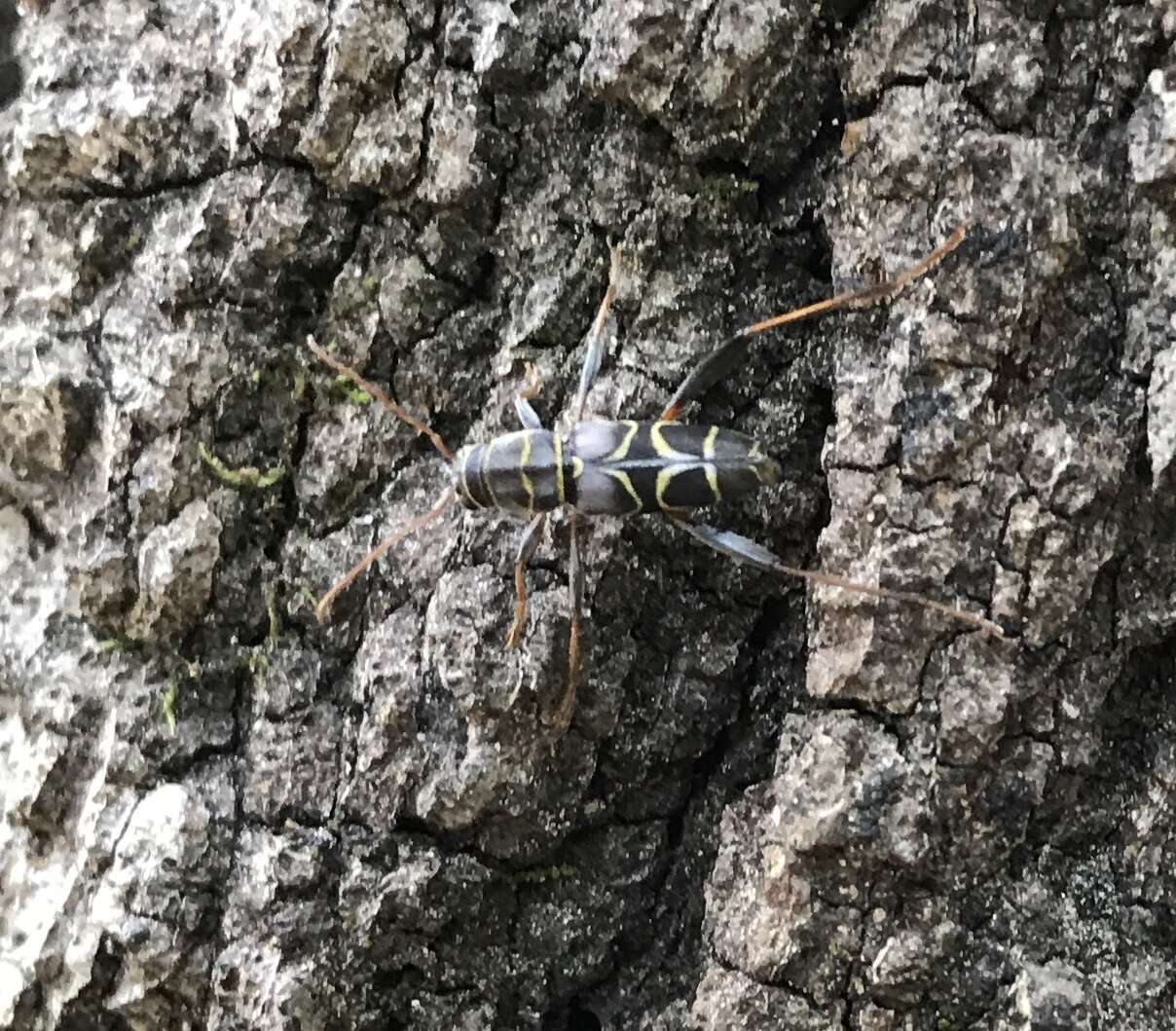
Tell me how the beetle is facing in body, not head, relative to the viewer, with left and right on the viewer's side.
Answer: facing to the left of the viewer
